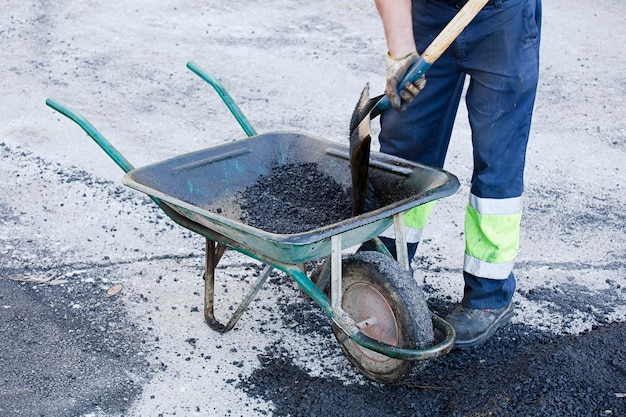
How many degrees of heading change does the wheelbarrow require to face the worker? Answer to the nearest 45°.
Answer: approximately 90° to its left

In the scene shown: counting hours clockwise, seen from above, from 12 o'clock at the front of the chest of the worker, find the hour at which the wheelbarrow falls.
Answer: The wheelbarrow is roughly at 12 o'clock from the worker.

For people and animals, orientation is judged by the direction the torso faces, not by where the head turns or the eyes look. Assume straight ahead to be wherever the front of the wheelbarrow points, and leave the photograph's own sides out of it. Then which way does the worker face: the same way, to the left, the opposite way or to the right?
to the right

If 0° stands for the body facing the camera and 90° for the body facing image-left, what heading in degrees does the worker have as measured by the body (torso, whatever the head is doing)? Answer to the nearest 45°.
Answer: approximately 45°
